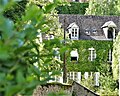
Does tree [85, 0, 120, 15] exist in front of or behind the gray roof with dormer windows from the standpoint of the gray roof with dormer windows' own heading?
behind

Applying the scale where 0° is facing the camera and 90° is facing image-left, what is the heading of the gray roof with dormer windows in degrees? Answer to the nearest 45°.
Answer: approximately 0°
